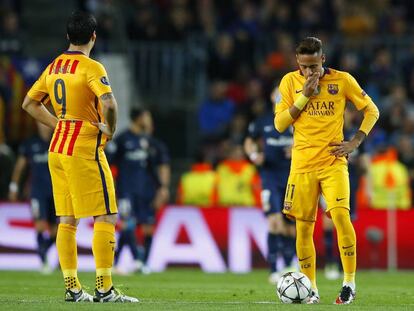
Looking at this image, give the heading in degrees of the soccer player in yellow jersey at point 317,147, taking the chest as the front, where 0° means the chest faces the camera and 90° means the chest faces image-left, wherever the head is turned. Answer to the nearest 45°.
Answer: approximately 0°

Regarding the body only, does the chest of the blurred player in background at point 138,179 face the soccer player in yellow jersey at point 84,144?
yes

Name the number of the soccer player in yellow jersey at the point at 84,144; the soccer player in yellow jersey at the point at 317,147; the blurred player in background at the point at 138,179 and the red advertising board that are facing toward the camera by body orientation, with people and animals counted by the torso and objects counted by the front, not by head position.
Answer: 3

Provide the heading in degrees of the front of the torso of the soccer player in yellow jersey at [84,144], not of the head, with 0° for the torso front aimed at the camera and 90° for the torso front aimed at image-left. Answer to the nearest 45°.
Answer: approximately 225°

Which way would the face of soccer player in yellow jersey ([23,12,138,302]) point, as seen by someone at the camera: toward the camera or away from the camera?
away from the camera

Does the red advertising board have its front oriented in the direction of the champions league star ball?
yes

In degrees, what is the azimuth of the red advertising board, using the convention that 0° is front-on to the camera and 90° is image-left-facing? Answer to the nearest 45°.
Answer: approximately 0°

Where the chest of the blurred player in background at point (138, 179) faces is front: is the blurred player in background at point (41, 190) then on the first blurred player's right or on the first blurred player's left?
on the first blurred player's right
